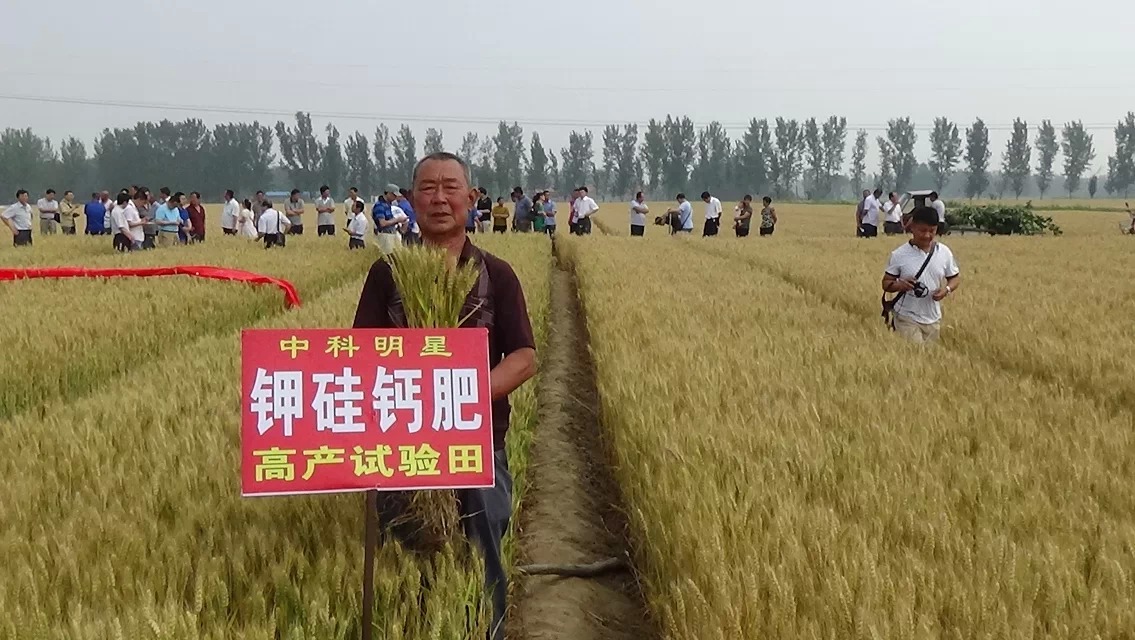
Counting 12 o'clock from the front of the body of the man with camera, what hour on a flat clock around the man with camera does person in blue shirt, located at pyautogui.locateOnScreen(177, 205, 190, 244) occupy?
The person in blue shirt is roughly at 4 o'clock from the man with camera.

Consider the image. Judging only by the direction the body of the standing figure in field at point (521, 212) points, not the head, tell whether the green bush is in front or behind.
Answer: behind

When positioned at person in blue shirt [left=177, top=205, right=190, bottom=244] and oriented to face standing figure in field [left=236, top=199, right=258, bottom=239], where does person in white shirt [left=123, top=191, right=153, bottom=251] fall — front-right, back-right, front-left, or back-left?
back-right

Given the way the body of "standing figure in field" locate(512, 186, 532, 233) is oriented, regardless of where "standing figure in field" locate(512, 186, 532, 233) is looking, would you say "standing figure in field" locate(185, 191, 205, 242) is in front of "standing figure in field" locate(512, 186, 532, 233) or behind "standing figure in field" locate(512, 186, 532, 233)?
in front
